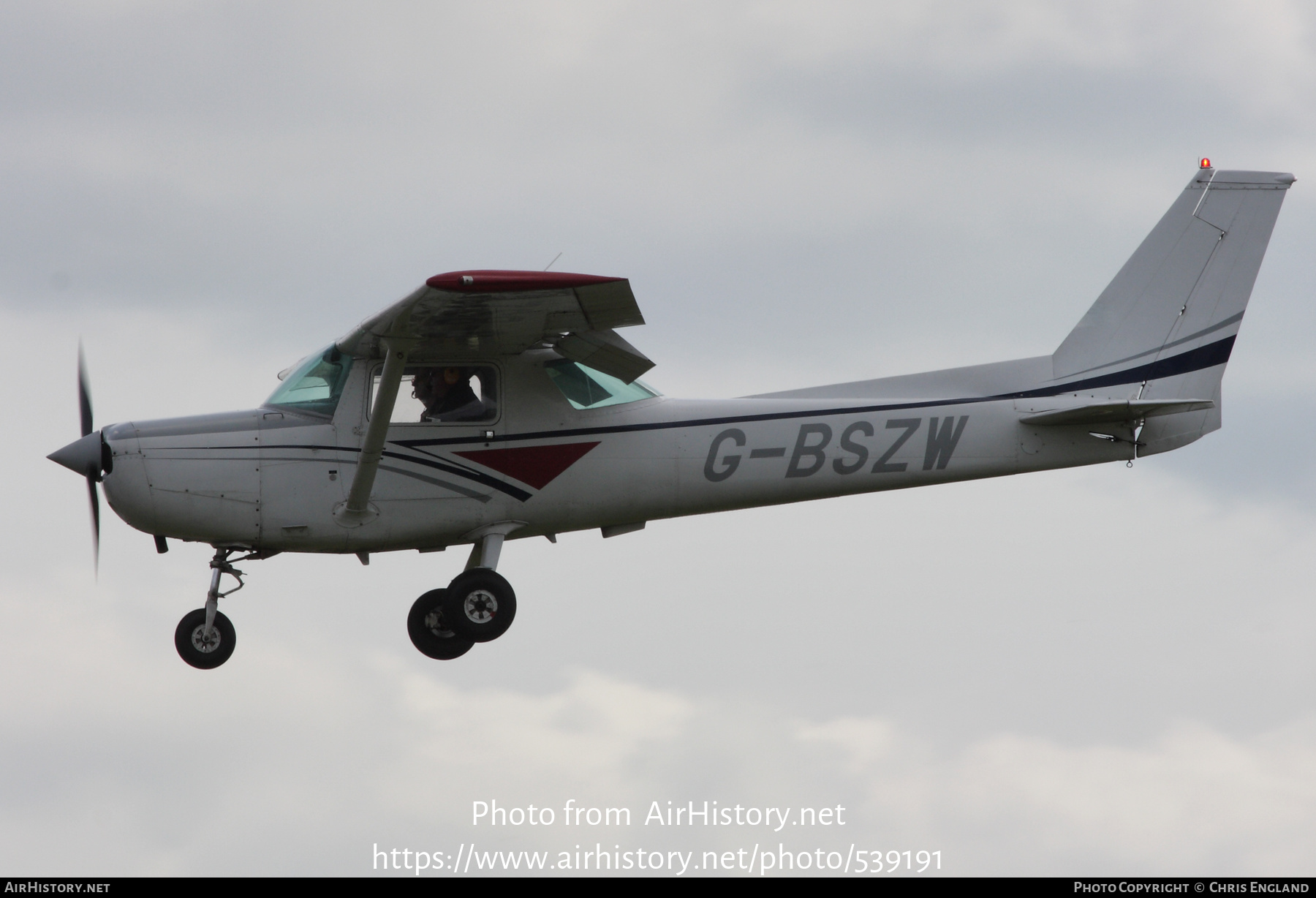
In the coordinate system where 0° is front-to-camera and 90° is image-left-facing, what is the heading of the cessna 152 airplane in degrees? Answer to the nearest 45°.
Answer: approximately 90°

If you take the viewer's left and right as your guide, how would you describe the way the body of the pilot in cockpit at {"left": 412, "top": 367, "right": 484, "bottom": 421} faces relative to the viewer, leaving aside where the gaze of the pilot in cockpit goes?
facing to the left of the viewer
